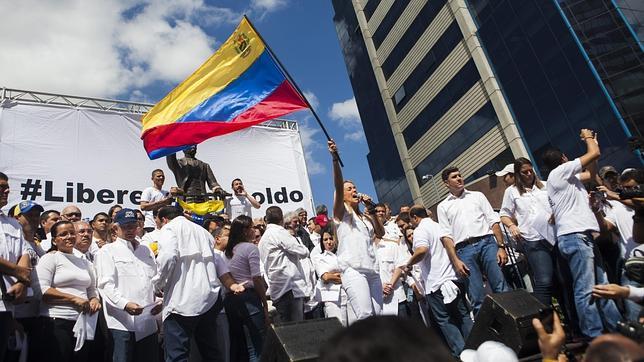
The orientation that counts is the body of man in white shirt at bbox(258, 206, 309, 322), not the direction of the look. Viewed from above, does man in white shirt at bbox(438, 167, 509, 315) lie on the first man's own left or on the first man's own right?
on the first man's own right

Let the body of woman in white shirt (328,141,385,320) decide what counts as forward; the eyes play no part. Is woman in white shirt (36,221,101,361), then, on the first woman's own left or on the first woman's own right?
on the first woman's own right

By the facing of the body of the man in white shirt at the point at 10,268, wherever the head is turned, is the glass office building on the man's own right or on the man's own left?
on the man's own left
